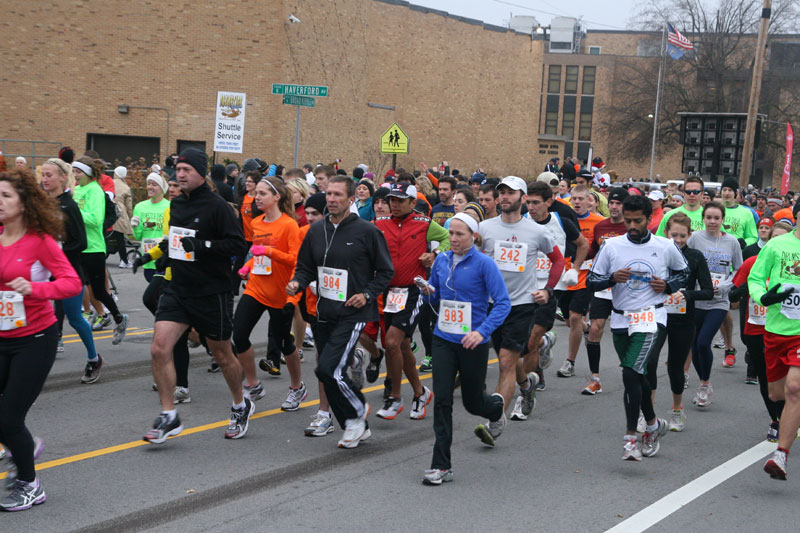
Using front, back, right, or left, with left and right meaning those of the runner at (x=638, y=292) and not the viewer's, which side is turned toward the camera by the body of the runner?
front

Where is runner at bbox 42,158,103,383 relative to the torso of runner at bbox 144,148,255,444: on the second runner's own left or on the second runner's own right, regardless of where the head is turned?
on the second runner's own right

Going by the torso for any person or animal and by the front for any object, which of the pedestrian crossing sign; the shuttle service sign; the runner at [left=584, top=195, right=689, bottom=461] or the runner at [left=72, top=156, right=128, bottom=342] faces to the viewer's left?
the runner at [left=72, top=156, right=128, bottom=342]

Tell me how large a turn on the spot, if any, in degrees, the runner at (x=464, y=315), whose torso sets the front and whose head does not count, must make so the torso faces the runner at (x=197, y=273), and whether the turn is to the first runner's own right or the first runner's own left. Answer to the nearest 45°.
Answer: approximately 45° to the first runner's own right

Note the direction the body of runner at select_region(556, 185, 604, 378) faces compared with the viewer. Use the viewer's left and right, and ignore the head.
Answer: facing the viewer and to the left of the viewer

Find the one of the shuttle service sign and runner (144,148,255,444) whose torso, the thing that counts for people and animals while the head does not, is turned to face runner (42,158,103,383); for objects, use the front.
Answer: the shuttle service sign

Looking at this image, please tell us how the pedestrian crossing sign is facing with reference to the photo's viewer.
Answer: facing the viewer

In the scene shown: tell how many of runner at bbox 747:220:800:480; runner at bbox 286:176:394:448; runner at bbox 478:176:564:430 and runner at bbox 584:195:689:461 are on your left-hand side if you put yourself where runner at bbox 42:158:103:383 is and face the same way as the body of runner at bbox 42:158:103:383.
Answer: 4

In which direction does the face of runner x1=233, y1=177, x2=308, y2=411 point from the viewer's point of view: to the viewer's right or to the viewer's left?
to the viewer's left

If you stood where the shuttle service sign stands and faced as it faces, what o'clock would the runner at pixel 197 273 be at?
The runner is roughly at 12 o'clock from the shuttle service sign.

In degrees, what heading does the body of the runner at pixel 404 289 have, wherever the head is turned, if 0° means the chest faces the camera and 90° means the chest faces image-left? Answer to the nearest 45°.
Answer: approximately 45°

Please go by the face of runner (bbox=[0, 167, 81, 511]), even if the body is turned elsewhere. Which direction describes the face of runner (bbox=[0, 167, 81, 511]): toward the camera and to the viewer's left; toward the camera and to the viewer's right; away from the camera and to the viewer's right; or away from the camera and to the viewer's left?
toward the camera and to the viewer's left

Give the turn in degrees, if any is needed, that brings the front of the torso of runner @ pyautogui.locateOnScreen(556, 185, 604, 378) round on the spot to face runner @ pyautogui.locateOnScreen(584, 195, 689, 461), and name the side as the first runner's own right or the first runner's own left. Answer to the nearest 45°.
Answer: approximately 45° to the first runner's own left

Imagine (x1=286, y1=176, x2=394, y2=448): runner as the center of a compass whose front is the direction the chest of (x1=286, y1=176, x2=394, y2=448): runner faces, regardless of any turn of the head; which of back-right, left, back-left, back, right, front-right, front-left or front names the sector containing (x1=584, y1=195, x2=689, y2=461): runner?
back-left

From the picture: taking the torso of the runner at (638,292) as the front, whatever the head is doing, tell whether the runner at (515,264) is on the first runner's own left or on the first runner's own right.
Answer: on the first runner's own right
